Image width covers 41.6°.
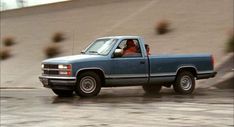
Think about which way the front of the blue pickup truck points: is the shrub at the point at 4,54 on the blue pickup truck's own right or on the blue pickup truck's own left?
on the blue pickup truck's own right

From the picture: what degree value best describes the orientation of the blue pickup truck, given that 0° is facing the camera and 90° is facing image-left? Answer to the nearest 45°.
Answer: approximately 45°

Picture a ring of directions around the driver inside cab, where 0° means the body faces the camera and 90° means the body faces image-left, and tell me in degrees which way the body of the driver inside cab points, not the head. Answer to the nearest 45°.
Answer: approximately 90°

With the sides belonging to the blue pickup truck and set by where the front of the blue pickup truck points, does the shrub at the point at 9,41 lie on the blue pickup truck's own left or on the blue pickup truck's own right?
on the blue pickup truck's own right

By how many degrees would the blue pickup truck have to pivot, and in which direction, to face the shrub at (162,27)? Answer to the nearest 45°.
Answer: approximately 135° to its right

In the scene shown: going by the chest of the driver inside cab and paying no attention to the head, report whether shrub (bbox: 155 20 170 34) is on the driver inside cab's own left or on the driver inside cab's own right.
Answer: on the driver inside cab's own right

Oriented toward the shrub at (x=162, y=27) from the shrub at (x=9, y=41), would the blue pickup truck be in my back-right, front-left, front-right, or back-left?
front-right

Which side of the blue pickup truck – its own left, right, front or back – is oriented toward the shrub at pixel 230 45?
back

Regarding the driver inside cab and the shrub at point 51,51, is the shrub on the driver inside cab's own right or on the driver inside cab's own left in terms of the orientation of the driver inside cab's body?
on the driver inside cab's own right
